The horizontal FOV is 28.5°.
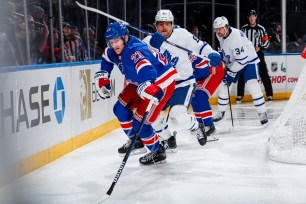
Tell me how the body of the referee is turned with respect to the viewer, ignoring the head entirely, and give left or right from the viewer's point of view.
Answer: facing the viewer

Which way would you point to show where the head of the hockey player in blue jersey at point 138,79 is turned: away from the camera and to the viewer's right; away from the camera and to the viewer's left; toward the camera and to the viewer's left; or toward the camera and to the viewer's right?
toward the camera and to the viewer's left

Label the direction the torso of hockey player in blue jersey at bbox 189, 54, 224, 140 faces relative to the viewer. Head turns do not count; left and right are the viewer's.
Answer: facing to the left of the viewer

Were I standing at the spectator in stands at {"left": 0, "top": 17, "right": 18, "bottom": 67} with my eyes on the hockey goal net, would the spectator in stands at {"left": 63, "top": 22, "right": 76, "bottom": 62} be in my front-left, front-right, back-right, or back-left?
front-left

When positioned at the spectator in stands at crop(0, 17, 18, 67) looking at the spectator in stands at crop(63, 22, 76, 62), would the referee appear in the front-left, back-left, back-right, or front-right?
front-right

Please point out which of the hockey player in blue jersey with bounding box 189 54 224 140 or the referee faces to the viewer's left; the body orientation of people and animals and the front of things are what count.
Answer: the hockey player in blue jersey

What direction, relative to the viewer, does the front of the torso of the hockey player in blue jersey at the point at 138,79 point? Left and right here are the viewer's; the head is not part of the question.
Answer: facing the viewer and to the left of the viewer

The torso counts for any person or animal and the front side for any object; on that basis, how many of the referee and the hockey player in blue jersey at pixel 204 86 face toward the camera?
1
